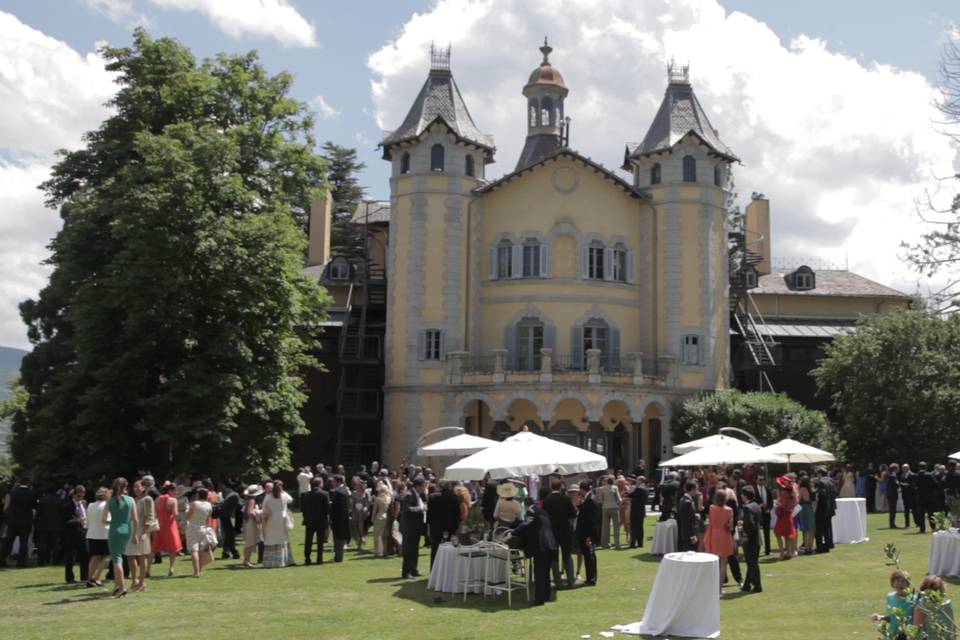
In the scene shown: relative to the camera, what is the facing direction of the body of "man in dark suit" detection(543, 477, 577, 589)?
away from the camera

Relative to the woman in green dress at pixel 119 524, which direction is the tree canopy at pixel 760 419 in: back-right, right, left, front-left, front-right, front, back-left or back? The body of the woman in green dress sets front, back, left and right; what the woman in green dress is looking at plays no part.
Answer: front-right

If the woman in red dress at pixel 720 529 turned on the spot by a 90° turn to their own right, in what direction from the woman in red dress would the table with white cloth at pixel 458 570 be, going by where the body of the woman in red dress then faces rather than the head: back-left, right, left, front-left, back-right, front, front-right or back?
back

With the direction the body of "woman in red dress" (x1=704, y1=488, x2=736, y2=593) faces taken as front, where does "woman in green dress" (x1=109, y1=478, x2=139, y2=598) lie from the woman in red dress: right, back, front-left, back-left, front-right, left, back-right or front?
left

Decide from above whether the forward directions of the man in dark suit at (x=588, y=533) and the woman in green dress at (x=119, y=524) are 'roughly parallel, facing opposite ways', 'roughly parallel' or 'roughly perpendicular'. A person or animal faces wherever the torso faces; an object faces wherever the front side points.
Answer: roughly perpendicular

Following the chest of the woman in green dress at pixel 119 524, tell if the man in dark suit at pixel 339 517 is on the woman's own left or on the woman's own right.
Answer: on the woman's own right

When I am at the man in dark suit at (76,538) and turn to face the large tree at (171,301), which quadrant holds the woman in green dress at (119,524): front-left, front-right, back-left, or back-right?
back-right

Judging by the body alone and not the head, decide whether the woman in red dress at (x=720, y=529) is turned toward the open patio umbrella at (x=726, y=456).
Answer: yes

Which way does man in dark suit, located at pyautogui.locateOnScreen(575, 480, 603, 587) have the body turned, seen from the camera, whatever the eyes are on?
to the viewer's left

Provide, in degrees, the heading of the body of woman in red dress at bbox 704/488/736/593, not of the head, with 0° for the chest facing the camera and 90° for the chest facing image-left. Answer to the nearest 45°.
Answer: approximately 180°

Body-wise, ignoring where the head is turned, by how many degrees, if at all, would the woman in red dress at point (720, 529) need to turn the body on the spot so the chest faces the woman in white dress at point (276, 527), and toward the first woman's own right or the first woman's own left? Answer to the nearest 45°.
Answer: approximately 90° to the first woman's own left

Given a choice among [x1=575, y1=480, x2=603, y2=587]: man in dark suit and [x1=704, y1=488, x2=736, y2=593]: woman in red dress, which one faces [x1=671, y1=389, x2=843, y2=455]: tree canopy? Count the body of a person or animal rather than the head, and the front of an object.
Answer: the woman in red dress
